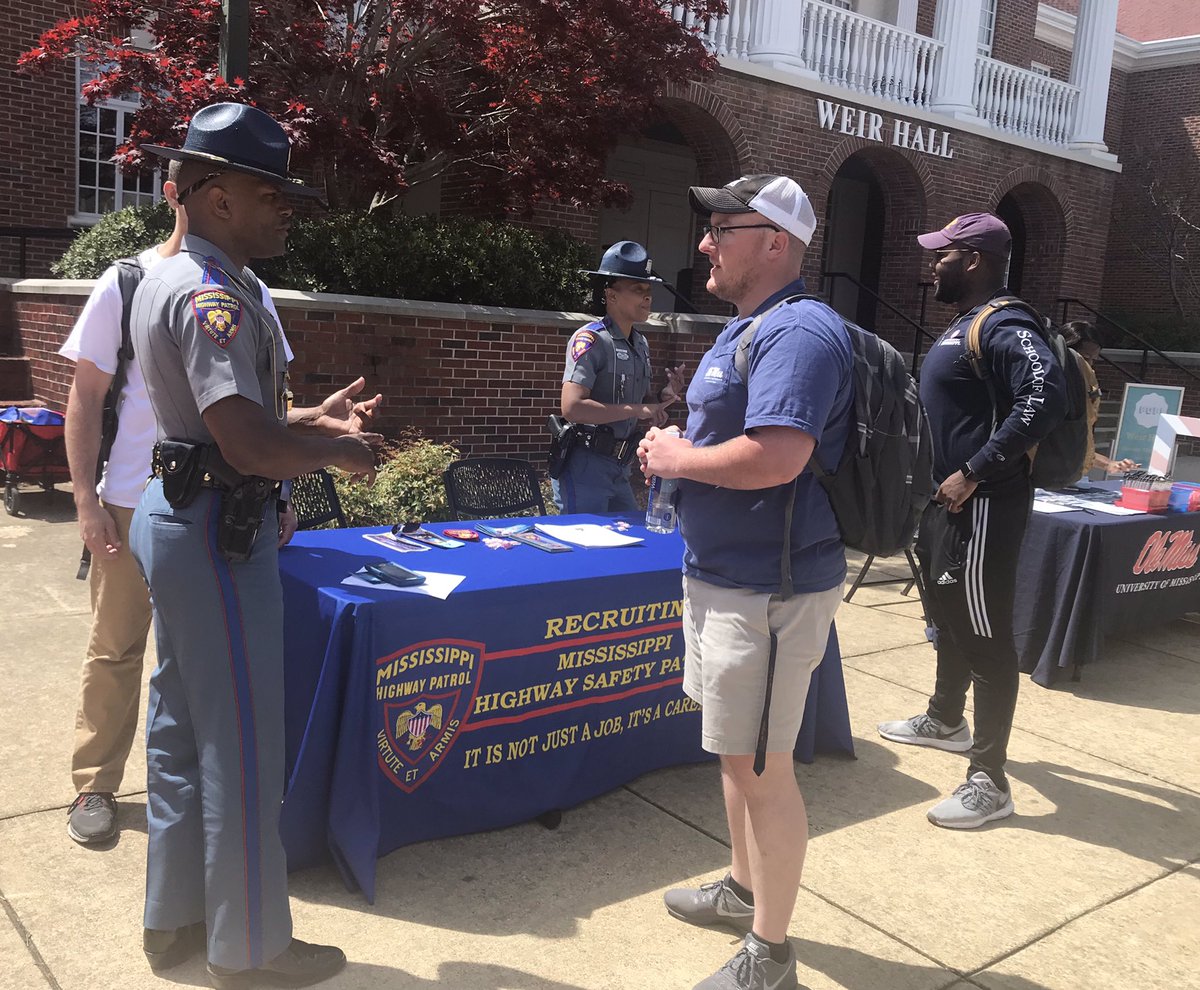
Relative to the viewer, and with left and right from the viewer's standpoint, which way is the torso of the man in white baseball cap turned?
facing to the left of the viewer

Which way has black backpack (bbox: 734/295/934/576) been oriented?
to the viewer's right

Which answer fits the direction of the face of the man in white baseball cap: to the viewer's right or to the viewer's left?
to the viewer's left

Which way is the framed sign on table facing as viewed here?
toward the camera

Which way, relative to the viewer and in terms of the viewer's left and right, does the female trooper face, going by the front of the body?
facing the viewer and to the right of the viewer

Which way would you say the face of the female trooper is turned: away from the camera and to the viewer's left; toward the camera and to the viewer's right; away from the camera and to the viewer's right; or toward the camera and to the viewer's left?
toward the camera and to the viewer's right

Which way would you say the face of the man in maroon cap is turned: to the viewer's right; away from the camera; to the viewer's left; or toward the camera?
to the viewer's left

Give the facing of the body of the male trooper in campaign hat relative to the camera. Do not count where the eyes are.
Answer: to the viewer's right

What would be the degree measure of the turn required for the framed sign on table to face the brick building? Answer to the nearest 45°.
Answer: approximately 135° to its right

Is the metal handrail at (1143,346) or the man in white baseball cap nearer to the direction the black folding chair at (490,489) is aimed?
the man in white baseball cap

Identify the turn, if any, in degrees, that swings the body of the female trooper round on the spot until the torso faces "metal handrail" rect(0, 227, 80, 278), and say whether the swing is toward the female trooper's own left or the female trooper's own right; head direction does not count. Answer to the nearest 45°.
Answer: approximately 180°

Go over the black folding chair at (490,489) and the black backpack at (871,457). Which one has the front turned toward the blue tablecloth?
the black folding chair

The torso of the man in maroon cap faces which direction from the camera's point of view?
to the viewer's left

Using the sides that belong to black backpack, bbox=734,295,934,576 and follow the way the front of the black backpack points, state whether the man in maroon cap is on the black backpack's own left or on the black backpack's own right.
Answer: on the black backpack's own left

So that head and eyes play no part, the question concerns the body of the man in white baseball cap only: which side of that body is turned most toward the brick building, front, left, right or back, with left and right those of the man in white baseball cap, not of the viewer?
right
